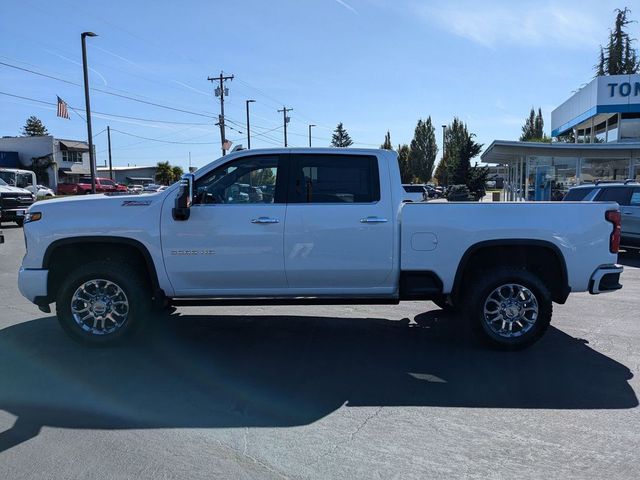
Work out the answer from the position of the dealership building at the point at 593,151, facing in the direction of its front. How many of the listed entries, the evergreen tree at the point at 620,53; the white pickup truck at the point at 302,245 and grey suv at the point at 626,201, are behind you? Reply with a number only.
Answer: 1

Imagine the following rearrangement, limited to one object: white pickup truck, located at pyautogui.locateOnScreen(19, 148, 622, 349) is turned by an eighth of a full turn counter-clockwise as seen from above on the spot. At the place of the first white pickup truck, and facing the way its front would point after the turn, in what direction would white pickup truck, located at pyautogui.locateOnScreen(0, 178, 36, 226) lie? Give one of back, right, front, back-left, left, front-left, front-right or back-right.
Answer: right

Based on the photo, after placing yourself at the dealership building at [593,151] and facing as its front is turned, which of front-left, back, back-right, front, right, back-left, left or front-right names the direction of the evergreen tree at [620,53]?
back

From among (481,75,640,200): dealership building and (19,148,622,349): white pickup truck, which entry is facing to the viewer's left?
the white pickup truck

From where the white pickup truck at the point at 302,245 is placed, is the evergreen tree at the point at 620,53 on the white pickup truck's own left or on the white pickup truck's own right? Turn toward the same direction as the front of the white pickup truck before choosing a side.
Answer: on the white pickup truck's own right

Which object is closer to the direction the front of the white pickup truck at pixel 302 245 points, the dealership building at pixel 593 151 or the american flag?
the american flag

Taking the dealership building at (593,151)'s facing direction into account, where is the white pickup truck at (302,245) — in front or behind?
in front

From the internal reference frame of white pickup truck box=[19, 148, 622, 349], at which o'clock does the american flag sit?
The american flag is roughly at 2 o'clock from the white pickup truck.

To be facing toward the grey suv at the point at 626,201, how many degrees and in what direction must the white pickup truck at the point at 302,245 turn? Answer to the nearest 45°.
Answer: approximately 135° to its right

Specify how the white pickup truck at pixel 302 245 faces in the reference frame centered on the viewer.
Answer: facing to the left of the viewer

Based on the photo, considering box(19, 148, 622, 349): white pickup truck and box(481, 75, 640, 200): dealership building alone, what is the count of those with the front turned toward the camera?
1

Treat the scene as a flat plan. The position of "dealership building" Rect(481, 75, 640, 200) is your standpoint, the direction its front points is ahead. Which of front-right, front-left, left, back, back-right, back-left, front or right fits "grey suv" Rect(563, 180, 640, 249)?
front

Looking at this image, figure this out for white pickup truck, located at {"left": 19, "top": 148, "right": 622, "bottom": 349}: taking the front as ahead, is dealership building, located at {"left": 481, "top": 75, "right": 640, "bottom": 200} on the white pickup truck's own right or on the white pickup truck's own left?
on the white pickup truck's own right

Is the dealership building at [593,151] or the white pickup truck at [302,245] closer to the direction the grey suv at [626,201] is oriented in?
the white pickup truck

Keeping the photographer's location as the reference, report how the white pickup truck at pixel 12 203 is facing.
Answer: facing the viewer and to the right of the viewer

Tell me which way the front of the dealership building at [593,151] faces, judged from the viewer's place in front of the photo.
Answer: facing the viewer

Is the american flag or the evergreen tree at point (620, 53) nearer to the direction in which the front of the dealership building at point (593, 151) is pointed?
the american flag
